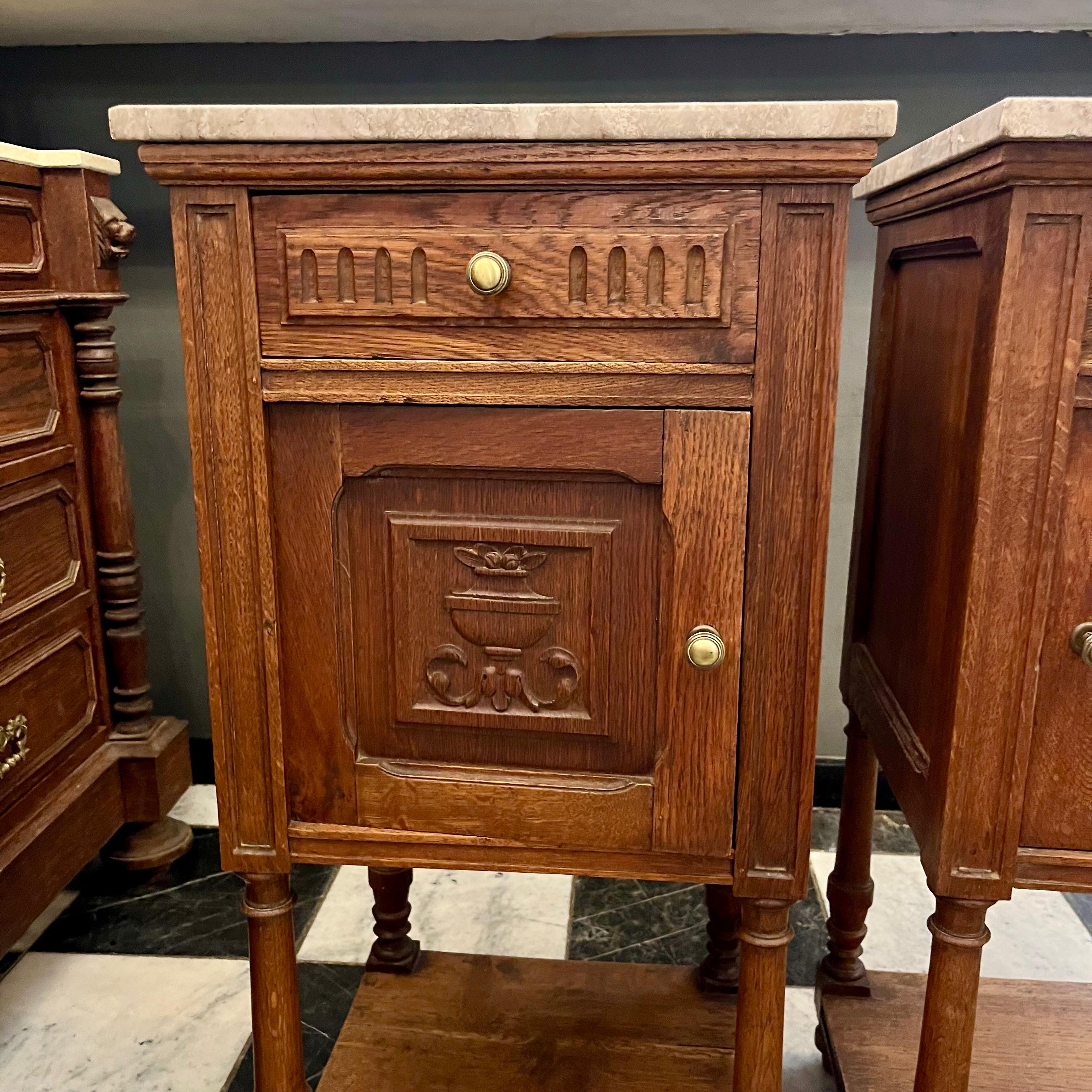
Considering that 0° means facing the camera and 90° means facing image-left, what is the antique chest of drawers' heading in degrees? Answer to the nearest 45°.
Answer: approximately 315°
